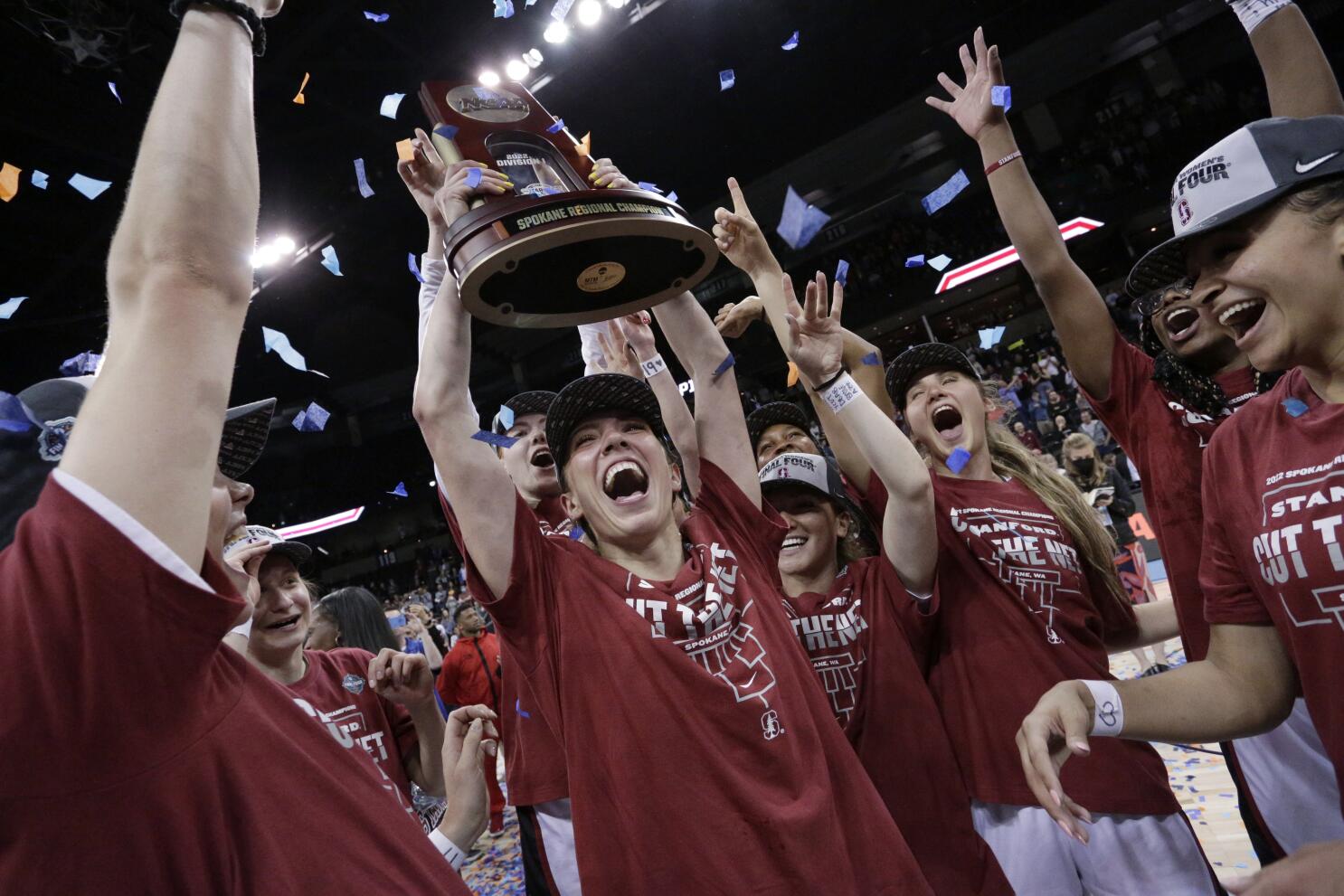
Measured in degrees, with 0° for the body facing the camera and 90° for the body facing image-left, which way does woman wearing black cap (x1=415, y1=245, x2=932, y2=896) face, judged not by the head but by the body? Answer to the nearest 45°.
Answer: approximately 0°

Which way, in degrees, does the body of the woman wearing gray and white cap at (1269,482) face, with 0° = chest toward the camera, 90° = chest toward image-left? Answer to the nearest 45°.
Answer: approximately 45°

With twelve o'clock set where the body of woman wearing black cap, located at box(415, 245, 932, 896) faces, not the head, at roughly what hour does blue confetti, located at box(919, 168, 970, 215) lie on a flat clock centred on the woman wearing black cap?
The blue confetti is roughly at 8 o'clock from the woman wearing black cap.

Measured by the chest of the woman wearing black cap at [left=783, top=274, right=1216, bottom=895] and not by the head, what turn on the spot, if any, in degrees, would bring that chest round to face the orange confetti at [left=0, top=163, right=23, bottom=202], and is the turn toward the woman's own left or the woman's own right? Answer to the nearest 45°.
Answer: approximately 90° to the woman's own right

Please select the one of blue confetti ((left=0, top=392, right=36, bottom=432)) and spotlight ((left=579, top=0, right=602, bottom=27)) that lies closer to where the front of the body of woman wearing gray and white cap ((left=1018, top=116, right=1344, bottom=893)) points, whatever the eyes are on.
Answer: the blue confetti

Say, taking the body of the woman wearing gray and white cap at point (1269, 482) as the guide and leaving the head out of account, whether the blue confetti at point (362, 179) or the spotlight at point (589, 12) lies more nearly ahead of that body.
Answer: the blue confetti

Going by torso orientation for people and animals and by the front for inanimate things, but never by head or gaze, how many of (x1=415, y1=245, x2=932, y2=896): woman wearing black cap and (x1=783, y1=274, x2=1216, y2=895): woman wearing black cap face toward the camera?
2

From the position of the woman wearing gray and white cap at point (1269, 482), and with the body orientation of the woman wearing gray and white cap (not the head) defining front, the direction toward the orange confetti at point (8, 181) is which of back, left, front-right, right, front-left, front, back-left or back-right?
front-right

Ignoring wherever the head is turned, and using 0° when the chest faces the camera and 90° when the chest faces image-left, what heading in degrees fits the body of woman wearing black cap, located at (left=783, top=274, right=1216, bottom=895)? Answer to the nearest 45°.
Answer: approximately 0°

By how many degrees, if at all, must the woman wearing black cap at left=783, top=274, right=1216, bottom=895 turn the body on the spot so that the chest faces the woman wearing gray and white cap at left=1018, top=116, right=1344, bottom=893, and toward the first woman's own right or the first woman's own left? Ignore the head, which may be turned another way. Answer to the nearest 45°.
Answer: approximately 45° to the first woman's own left

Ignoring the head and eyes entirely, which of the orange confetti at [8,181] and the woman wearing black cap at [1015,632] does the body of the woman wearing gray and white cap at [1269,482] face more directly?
the orange confetti

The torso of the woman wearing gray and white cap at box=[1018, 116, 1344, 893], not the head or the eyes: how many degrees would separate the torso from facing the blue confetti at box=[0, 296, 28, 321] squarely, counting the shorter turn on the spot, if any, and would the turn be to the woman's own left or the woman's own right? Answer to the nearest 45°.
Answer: approximately 45° to the woman's own right
